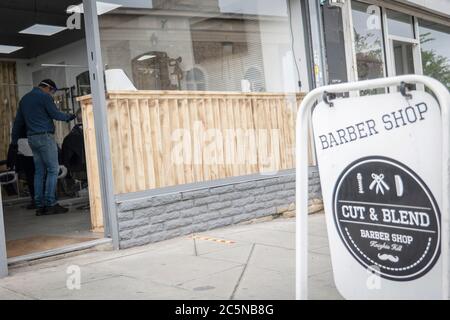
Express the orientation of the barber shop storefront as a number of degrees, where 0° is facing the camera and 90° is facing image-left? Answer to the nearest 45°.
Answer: approximately 315°
